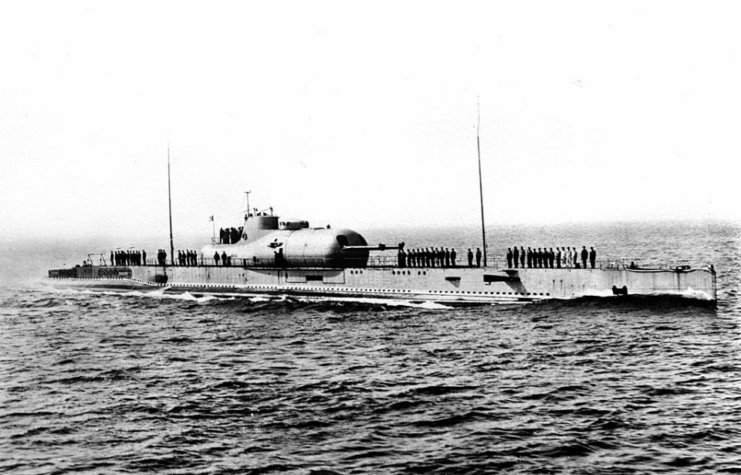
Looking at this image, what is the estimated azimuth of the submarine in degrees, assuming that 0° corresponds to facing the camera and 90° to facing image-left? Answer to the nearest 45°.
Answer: approximately 315°
